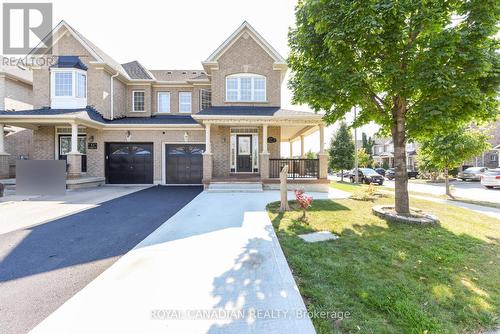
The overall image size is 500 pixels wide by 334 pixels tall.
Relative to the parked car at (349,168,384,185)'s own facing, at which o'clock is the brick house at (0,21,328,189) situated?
The brick house is roughly at 3 o'clock from the parked car.

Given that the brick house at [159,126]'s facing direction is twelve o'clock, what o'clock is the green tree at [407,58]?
The green tree is roughly at 11 o'clock from the brick house.

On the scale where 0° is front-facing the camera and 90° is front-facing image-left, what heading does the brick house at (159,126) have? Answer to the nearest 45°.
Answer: approximately 0°

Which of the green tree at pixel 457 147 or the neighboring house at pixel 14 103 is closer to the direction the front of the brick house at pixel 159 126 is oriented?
the green tree

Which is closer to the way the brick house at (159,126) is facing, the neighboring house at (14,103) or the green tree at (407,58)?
the green tree

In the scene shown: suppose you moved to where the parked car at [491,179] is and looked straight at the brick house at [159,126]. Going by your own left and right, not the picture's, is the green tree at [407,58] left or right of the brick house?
left

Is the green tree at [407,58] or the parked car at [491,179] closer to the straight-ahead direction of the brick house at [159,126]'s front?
the green tree

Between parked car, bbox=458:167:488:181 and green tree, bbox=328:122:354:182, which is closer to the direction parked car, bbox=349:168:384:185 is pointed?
the parked car

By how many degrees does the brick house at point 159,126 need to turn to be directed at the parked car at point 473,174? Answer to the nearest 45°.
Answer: approximately 90° to its left
